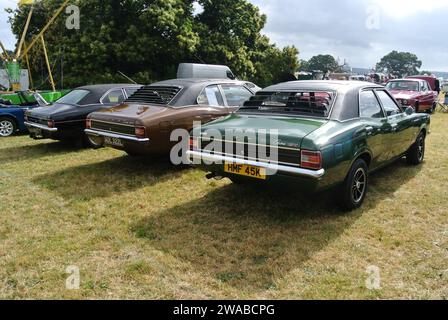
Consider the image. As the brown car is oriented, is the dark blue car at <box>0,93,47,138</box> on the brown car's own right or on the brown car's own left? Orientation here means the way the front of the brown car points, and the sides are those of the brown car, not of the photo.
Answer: on the brown car's own left

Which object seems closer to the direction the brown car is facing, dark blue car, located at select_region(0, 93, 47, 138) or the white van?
the white van

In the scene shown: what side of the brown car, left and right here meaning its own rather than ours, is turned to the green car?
right

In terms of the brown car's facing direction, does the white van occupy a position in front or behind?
in front

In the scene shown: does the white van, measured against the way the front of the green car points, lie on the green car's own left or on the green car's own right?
on the green car's own left

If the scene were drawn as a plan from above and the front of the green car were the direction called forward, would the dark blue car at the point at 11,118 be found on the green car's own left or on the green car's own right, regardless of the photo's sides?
on the green car's own left

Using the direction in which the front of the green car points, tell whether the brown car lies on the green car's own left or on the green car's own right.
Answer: on the green car's own left

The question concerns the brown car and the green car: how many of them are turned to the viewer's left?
0
